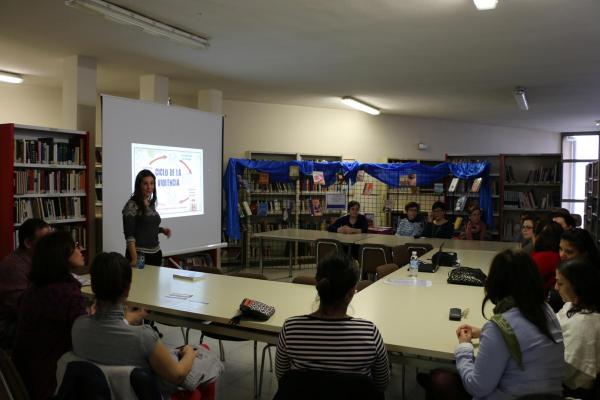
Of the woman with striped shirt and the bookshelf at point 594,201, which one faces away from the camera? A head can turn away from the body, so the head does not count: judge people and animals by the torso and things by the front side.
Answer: the woman with striped shirt

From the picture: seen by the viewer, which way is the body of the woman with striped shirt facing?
away from the camera

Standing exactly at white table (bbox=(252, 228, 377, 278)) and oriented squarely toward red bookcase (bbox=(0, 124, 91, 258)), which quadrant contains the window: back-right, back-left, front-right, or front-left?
back-right

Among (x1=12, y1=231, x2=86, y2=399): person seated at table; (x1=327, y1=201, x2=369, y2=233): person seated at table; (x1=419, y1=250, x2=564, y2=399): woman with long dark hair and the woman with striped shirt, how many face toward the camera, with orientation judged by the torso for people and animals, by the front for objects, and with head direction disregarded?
1

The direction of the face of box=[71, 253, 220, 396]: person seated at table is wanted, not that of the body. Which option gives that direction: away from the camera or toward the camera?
away from the camera

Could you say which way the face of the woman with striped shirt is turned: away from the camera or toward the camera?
away from the camera

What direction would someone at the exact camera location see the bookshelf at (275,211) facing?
facing the viewer

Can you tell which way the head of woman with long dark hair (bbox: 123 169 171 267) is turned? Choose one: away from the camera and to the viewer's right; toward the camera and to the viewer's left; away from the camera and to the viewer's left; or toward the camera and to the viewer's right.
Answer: toward the camera and to the viewer's right

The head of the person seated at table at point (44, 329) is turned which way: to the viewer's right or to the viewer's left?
to the viewer's right

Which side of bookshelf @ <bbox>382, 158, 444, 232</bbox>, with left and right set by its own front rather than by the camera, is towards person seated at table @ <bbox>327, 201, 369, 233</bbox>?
front

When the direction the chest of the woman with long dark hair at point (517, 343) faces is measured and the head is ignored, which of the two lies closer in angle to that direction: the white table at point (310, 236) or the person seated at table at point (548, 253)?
the white table

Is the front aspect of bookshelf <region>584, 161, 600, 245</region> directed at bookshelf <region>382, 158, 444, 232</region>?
yes

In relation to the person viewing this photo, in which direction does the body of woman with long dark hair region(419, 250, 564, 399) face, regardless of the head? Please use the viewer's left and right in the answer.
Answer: facing away from the viewer and to the left of the viewer

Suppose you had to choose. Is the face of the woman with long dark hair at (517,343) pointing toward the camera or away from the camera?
away from the camera

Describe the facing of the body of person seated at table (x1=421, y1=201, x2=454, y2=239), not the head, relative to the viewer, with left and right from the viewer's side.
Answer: facing the viewer and to the left of the viewer

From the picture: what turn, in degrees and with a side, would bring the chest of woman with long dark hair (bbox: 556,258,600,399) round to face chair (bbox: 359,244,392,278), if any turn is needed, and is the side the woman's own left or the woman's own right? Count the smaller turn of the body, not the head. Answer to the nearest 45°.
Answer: approximately 45° to the woman's own right

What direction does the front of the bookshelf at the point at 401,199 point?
toward the camera

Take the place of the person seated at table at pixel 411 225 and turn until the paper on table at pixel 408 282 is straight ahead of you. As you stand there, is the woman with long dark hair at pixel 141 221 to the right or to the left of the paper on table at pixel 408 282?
right

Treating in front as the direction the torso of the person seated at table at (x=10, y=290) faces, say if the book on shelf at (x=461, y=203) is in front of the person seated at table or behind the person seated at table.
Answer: in front
